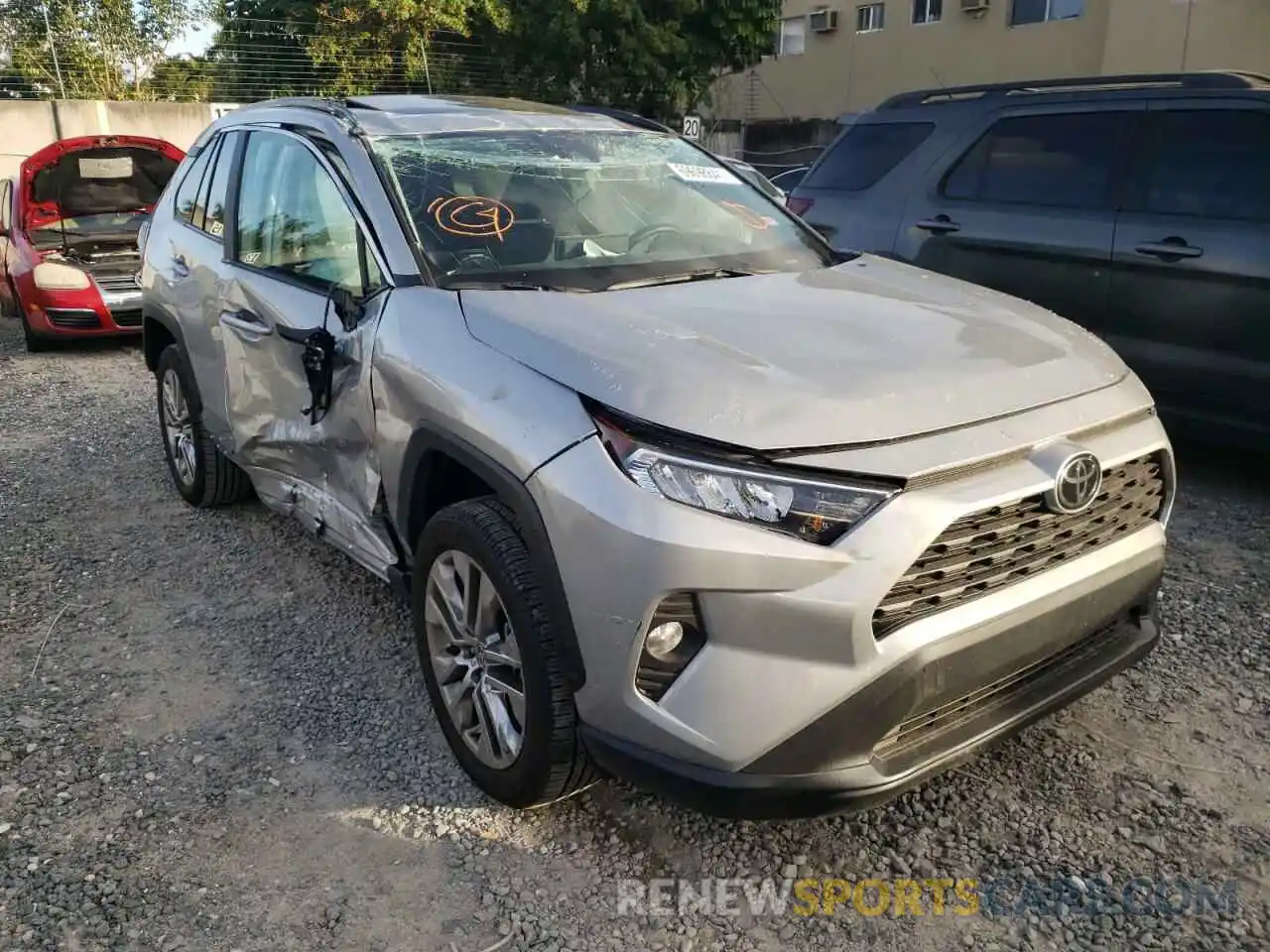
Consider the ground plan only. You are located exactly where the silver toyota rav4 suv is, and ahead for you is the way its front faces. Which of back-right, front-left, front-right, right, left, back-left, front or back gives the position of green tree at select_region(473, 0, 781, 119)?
back-left

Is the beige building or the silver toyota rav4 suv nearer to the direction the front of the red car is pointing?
the silver toyota rav4 suv

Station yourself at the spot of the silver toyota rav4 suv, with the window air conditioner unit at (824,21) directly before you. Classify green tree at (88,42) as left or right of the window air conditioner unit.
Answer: left

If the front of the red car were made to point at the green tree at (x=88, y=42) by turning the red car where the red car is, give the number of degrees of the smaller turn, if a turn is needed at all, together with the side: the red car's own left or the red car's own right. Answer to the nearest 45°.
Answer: approximately 135° to the red car's own left

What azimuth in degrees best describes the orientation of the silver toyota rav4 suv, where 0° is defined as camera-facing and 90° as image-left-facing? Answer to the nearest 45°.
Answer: approximately 315°

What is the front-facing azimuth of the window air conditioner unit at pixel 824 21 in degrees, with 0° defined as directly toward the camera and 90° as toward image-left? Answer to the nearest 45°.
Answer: approximately 45°

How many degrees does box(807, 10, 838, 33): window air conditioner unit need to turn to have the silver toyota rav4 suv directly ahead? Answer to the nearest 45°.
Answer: approximately 45° to its left

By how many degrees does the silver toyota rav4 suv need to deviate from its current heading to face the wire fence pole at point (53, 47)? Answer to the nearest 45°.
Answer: approximately 180°

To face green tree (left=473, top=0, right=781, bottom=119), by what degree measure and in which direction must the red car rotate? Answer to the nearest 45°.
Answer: approximately 90° to its left
